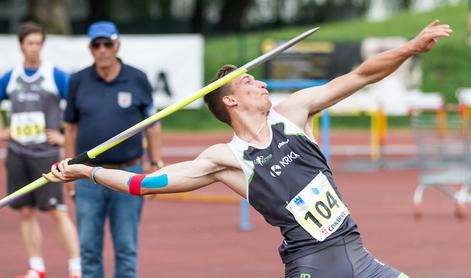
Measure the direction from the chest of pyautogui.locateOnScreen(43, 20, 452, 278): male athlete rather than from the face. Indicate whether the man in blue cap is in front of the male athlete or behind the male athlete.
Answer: behind

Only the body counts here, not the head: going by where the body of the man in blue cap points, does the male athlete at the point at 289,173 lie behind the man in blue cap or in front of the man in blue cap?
in front

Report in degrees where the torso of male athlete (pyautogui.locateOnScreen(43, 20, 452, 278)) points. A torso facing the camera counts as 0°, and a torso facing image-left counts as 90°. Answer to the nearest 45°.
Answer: approximately 315°

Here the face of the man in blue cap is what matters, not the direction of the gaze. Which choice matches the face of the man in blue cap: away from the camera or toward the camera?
toward the camera

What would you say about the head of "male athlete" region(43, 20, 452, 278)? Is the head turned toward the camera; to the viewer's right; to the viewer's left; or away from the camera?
to the viewer's right

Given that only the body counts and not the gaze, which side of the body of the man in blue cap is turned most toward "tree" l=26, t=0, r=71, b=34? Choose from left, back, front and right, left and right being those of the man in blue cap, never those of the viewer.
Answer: back

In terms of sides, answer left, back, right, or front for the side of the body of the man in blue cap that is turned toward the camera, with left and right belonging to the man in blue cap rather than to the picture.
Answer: front

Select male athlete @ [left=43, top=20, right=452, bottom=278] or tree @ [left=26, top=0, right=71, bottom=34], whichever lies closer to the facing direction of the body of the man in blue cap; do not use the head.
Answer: the male athlete

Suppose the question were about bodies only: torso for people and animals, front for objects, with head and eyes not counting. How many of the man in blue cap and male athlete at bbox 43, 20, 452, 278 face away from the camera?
0

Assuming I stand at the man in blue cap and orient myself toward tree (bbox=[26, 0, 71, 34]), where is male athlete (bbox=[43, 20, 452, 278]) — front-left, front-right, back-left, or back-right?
back-right

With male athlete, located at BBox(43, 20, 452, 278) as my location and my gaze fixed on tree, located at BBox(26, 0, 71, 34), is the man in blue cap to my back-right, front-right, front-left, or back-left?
front-left
